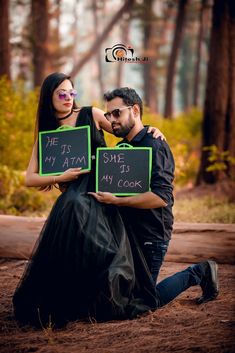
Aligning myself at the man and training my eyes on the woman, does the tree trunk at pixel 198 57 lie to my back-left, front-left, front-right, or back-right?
back-right

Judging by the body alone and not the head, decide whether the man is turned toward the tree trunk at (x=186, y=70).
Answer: no

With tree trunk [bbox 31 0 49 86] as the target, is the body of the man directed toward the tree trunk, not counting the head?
no

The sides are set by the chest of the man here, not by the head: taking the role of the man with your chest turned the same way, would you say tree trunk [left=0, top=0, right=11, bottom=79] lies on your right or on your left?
on your right

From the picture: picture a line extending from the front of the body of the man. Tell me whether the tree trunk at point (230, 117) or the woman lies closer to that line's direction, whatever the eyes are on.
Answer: the woman

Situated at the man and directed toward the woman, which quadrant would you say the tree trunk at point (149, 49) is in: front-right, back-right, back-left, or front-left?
back-right

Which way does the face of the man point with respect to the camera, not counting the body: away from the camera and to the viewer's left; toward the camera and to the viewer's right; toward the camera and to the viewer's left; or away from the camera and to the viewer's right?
toward the camera and to the viewer's left

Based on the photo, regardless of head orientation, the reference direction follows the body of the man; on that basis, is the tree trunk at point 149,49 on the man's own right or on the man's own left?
on the man's own right

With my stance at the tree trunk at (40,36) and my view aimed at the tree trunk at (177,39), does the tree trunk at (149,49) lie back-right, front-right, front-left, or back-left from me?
front-left
